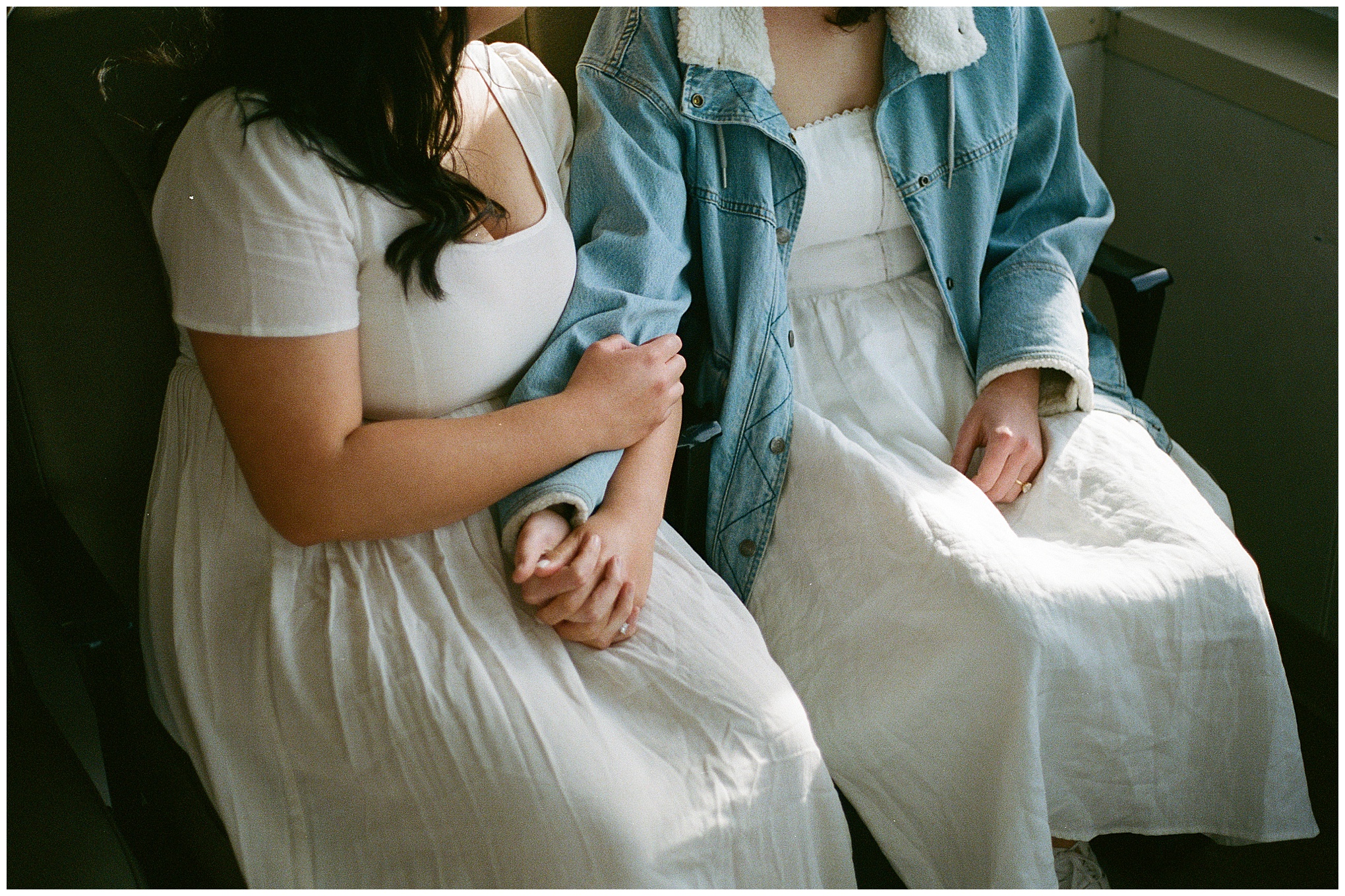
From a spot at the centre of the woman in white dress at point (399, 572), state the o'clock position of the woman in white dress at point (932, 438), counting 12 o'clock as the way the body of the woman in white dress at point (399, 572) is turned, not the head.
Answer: the woman in white dress at point (932, 438) is roughly at 10 o'clock from the woman in white dress at point (399, 572).

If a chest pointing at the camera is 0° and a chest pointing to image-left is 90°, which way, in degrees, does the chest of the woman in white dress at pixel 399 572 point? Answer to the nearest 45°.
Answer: approximately 315°
